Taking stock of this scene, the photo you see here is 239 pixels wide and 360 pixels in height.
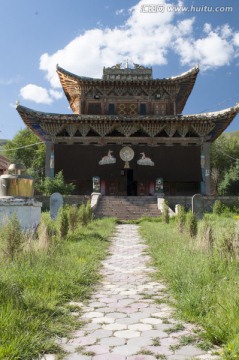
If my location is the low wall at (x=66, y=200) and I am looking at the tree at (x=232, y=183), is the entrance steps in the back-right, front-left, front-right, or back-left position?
front-right

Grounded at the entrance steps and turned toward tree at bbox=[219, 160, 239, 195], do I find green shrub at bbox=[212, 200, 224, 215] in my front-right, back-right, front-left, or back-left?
front-right

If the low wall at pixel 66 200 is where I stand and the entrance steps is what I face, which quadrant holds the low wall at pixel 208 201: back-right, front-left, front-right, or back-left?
front-left

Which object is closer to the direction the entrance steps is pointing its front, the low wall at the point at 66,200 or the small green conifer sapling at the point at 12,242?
the small green conifer sapling

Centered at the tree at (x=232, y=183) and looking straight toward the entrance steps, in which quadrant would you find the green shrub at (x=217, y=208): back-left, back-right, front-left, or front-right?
front-left

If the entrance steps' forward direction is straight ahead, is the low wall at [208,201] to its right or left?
on its left

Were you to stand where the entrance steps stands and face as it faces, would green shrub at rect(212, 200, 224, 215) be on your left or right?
on your left

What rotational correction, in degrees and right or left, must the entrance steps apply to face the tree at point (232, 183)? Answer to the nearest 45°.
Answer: approximately 135° to its left

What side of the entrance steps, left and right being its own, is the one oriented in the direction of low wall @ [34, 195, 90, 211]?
right

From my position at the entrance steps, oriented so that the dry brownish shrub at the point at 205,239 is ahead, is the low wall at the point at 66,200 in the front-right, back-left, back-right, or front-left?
back-right

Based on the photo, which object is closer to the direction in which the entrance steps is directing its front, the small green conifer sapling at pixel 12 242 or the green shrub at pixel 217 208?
the small green conifer sapling

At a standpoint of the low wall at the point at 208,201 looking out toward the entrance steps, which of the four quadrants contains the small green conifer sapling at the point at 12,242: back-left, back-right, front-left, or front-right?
front-left

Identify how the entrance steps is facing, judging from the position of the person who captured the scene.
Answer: facing the viewer

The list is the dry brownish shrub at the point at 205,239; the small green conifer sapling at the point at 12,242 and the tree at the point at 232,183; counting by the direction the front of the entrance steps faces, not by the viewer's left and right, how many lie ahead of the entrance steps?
2

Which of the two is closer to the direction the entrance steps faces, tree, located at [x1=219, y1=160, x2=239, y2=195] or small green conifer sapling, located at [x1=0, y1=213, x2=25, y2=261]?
the small green conifer sapling

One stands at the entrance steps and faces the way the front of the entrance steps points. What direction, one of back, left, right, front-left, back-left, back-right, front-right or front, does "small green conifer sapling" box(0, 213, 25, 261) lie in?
front

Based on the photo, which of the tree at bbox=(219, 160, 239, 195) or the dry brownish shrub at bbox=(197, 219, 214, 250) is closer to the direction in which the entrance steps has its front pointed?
the dry brownish shrub
